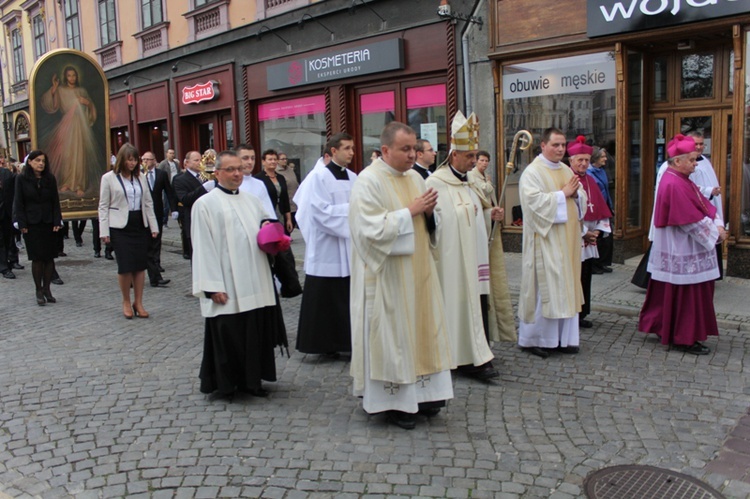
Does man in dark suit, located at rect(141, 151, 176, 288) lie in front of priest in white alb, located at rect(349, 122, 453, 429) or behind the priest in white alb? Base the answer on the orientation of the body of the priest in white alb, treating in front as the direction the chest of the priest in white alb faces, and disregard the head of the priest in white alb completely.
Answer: behind

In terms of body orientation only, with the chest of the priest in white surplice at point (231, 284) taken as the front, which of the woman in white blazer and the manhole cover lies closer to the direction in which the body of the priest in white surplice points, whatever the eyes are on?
the manhole cover

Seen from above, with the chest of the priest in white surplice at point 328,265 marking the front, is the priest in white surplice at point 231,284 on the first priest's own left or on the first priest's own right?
on the first priest's own right

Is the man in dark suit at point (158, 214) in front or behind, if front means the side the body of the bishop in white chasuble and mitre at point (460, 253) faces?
behind

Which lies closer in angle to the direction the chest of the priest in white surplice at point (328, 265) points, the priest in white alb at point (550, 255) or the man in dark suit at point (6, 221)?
the priest in white alb

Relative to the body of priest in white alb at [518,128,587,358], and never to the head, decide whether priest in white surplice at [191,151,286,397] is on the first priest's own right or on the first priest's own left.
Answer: on the first priest's own right

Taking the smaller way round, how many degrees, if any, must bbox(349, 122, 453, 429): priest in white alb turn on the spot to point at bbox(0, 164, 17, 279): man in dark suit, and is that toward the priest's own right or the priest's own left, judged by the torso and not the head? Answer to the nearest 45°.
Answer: approximately 180°

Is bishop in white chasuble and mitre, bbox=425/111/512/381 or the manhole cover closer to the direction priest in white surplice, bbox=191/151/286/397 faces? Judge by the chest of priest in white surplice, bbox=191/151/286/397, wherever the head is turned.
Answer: the manhole cover
